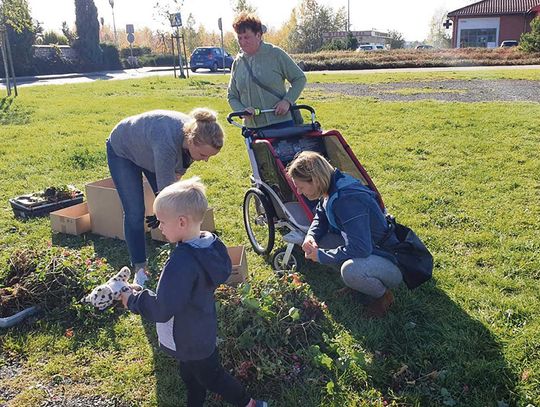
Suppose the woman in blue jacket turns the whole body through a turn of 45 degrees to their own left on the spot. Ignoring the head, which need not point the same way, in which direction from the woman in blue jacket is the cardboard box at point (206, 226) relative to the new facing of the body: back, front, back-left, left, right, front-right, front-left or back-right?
right

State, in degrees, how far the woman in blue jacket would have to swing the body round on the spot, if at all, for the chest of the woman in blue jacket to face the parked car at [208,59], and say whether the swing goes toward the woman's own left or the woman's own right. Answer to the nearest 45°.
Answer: approximately 90° to the woman's own right

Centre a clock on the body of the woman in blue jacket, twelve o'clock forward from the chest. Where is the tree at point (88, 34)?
The tree is roughly at 2 o'clock from the woman in blue jacket.

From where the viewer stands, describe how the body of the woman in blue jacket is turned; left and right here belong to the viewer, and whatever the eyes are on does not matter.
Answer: facing to the left of the viewer
